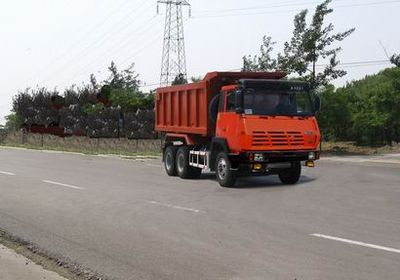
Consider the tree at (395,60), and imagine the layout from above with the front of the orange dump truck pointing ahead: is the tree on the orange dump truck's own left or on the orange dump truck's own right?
on the orange dump truck's own left

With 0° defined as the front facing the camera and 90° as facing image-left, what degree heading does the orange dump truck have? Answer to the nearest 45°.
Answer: approximately 315°
